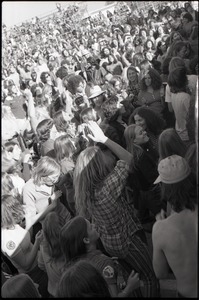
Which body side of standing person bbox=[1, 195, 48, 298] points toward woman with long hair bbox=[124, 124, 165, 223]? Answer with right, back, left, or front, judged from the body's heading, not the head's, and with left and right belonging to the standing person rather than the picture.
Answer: front

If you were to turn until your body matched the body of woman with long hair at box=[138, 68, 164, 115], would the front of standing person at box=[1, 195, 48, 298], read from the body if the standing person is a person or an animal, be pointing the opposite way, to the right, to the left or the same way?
the opposite way

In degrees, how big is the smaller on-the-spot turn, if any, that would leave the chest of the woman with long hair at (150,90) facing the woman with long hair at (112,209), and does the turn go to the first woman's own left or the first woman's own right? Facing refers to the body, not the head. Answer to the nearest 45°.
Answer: approximately 45° to the first woman's own left

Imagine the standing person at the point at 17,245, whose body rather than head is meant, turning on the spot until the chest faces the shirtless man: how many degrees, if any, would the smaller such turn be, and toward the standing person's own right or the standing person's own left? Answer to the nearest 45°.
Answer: approximately 90° to the standing person's own right

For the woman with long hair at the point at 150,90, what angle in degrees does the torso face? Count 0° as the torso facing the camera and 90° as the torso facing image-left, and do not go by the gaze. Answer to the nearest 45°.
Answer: approximately 45°

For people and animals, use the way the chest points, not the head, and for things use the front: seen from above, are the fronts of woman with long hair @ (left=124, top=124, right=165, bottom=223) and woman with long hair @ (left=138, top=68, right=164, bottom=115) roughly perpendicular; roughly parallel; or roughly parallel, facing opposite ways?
roughly perpendicular

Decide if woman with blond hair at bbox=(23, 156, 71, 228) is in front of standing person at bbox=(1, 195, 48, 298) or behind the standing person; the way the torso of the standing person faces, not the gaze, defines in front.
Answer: in front

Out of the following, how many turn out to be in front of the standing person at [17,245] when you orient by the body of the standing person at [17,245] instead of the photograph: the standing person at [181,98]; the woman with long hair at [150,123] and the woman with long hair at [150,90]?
3

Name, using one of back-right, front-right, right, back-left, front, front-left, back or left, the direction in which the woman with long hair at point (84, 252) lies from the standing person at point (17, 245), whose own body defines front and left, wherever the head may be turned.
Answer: right

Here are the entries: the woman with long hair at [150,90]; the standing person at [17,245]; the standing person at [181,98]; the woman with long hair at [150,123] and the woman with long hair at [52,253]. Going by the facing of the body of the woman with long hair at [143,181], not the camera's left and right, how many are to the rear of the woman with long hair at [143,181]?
2

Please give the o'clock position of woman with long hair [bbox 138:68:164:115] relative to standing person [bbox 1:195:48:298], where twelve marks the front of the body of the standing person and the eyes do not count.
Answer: The woman with long hair is roughly at 12 o'clock from the standing person.

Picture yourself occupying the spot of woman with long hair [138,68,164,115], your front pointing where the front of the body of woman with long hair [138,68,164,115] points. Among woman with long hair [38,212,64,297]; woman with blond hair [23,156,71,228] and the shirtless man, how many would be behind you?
0

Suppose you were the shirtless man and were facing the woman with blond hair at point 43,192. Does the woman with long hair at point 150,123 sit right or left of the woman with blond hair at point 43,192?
right

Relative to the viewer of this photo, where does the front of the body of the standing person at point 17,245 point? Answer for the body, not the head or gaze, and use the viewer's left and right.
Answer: facing away from the viewer and to the right of the viewer

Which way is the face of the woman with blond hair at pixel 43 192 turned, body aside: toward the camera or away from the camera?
toward the camera

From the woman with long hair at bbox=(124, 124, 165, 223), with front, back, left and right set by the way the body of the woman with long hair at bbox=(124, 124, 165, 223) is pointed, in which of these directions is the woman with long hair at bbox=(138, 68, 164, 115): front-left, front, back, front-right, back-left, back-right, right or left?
front-left

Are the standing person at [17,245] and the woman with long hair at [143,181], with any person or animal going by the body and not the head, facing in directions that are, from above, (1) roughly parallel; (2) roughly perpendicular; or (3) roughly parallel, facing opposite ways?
roughly parallel
